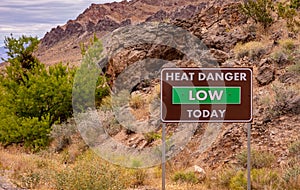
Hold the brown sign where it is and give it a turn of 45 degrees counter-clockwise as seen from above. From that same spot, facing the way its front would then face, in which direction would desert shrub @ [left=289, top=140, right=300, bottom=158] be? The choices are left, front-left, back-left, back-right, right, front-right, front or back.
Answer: left

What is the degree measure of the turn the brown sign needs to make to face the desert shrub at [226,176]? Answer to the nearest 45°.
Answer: approximately 180°

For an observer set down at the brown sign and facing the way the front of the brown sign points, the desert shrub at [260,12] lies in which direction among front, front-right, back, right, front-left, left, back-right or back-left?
back

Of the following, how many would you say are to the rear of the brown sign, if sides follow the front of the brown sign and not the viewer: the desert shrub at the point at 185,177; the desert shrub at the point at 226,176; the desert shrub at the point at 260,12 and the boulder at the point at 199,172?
4

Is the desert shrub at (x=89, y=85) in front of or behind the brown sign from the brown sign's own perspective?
behind

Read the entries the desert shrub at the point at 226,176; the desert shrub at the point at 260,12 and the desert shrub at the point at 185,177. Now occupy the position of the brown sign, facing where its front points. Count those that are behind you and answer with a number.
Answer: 3

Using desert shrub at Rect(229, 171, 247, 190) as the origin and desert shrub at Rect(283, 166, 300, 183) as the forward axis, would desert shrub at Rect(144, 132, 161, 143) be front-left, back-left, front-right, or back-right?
back-left

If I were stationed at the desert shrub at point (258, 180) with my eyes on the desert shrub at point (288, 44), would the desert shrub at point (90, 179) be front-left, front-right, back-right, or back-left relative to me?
back-left

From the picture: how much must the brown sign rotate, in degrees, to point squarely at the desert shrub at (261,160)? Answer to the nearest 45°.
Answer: approximately 135° to its left

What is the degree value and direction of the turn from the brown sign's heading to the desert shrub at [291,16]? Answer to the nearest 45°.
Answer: approximately 180°

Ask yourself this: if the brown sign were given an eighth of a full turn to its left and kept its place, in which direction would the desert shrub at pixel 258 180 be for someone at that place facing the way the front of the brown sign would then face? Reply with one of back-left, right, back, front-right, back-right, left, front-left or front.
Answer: left

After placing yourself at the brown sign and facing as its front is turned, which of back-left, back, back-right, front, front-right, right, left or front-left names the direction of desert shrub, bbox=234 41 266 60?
back

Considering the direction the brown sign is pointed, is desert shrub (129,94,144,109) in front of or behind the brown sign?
behind

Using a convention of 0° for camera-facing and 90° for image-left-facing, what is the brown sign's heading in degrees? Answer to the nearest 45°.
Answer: approximately 0°

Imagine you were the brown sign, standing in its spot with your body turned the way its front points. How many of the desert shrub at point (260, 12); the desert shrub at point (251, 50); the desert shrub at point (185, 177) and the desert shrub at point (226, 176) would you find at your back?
4

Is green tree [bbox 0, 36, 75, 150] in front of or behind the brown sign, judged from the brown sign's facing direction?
behind
